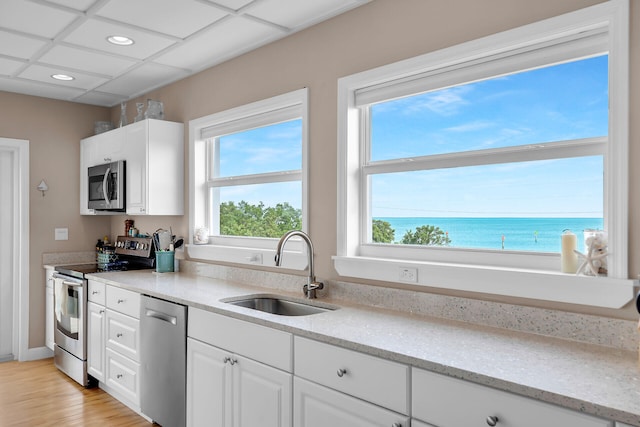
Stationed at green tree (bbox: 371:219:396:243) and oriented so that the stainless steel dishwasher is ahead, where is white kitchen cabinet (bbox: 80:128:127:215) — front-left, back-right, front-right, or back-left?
front-right

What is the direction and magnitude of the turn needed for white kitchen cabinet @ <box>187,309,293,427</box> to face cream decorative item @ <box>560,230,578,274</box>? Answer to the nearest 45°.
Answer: approximately 90° to its left

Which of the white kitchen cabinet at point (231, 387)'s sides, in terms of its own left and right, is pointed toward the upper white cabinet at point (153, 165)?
right

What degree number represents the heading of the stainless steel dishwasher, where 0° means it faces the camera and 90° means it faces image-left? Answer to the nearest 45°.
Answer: approximately 45°

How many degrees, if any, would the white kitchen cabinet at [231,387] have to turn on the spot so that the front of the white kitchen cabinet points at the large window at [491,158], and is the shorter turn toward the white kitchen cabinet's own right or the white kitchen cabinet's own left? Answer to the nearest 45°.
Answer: approximately 135° to the white kitchen cabinet's own left

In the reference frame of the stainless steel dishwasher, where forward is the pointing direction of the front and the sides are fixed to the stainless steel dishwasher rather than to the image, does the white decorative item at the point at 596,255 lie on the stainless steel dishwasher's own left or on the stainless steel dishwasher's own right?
on the stainless steel dishwasher's own left

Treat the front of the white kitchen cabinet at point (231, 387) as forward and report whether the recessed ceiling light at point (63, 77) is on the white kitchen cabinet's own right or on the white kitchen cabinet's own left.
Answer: on the white kitchen cabinet's own right

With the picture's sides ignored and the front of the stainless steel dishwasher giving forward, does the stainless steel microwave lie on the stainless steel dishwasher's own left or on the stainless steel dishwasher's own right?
on the stainless steel dishwasher's own right

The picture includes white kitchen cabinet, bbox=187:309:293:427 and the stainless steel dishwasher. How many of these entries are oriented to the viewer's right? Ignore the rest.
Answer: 0

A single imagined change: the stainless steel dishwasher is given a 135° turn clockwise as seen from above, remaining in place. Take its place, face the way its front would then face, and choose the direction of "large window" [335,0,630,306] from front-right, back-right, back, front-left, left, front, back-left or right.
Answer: back-right

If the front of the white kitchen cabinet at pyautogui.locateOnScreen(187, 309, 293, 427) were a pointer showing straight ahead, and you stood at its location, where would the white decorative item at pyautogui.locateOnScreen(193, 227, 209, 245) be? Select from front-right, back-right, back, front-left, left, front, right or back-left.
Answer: back-right

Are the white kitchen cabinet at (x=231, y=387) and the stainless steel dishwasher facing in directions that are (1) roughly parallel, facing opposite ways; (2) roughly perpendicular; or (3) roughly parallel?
roughly parallel

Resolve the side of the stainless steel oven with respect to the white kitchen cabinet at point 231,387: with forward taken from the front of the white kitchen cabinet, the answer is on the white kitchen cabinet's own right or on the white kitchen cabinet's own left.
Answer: on the white kitchen cabinet's own right

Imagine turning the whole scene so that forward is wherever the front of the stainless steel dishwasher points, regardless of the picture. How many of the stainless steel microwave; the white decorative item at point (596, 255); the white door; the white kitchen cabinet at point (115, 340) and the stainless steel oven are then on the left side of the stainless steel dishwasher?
1

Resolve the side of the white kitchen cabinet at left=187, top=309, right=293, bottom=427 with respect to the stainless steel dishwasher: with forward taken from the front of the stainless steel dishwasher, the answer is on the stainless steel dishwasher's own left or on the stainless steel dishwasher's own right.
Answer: on the stainless steel dishwasher's own left
